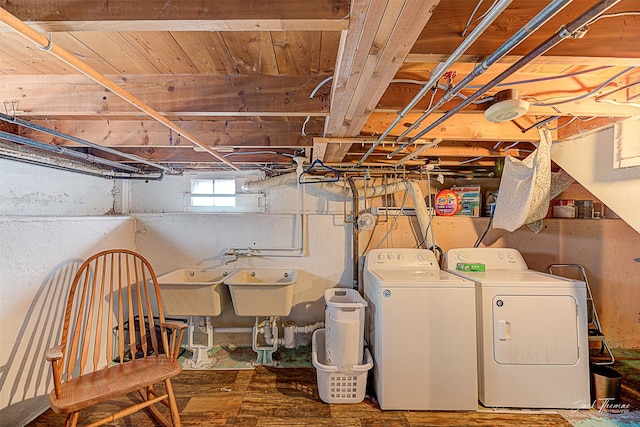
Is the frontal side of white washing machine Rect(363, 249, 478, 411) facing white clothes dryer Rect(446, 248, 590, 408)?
no

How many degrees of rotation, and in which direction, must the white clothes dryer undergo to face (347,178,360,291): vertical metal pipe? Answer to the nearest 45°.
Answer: approximately 90° to its right

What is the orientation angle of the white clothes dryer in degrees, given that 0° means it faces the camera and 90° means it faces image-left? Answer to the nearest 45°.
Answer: approximately 0°

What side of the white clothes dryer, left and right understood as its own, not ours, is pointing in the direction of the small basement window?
right

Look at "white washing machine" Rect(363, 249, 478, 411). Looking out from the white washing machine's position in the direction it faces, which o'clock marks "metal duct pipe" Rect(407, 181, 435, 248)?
The metal duct pipe is roughly at 6 o'clock from the white washing machine.

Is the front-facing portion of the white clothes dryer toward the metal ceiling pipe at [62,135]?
no

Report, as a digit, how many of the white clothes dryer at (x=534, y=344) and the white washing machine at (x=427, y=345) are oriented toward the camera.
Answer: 2

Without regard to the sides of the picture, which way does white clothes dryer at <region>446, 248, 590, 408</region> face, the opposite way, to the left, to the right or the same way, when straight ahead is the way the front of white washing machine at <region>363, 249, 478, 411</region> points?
the same way

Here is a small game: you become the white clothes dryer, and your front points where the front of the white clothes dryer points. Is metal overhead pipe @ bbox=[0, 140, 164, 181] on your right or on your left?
on your right

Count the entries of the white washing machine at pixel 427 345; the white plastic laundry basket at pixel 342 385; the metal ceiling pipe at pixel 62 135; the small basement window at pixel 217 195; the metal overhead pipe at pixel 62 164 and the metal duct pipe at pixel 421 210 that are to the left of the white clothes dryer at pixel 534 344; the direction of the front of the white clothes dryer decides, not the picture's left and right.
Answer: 0

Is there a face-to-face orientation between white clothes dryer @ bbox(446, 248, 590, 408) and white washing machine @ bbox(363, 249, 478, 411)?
no

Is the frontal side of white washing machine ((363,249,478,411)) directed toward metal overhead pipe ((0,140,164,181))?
no
